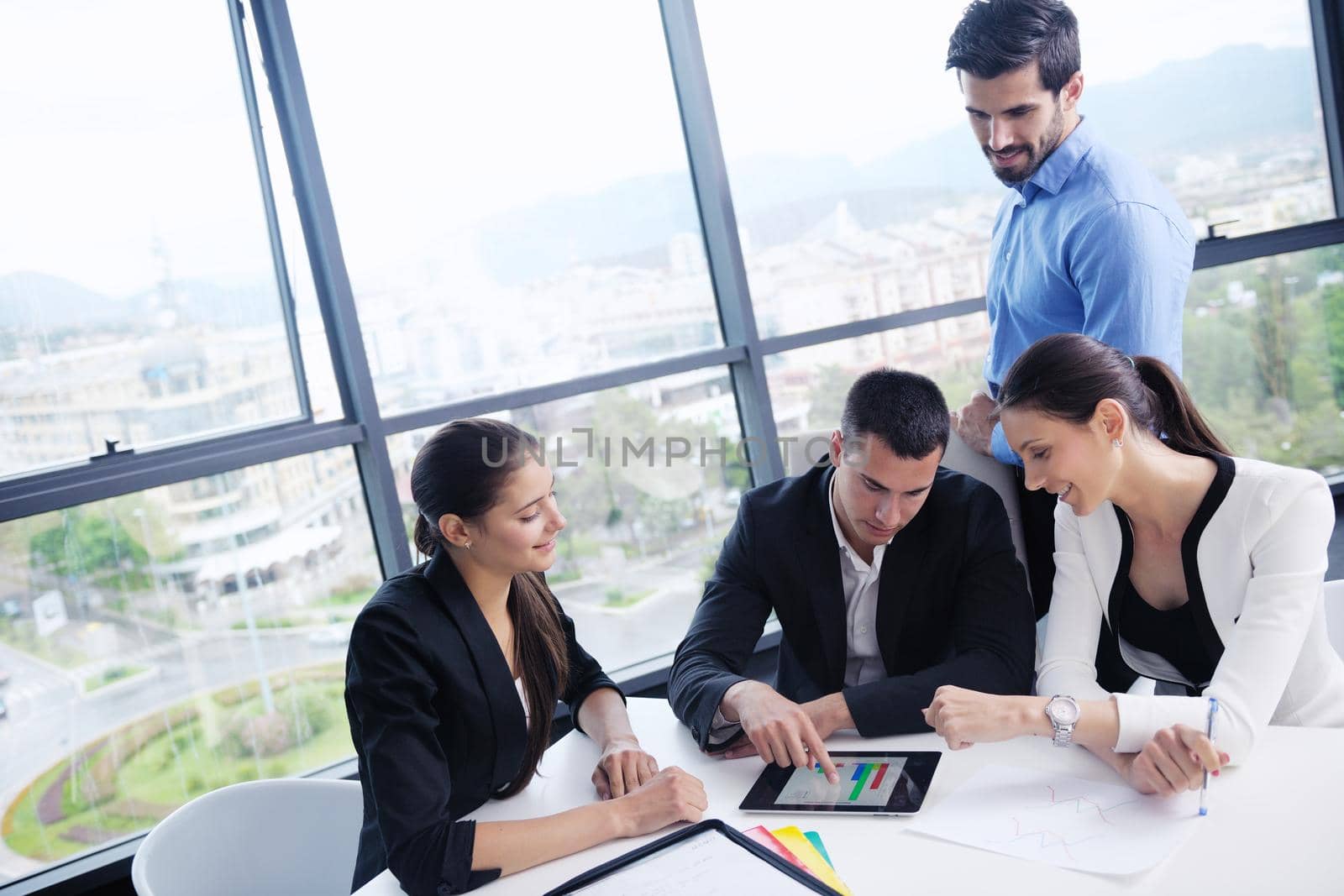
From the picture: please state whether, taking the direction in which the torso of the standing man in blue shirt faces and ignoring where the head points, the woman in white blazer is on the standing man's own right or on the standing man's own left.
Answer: on the standing man's own left

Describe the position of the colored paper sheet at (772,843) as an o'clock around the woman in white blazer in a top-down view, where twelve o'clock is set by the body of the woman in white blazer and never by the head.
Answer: The colored paper sheet is roughly at 12 o'clock from the woman in white blazer.

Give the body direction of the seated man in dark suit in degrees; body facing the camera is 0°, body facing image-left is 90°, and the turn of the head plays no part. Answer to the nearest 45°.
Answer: approximately 0°

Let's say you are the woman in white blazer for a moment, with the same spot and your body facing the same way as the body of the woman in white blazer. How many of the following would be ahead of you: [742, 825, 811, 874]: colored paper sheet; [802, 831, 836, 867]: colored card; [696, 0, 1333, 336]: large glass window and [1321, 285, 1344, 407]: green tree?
2

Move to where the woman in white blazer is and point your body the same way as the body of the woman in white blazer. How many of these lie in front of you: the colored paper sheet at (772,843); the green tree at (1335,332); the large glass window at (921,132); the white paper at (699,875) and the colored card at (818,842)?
3

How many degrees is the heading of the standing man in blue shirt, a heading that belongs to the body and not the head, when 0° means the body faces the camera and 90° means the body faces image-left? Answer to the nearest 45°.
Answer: approximately 45°
